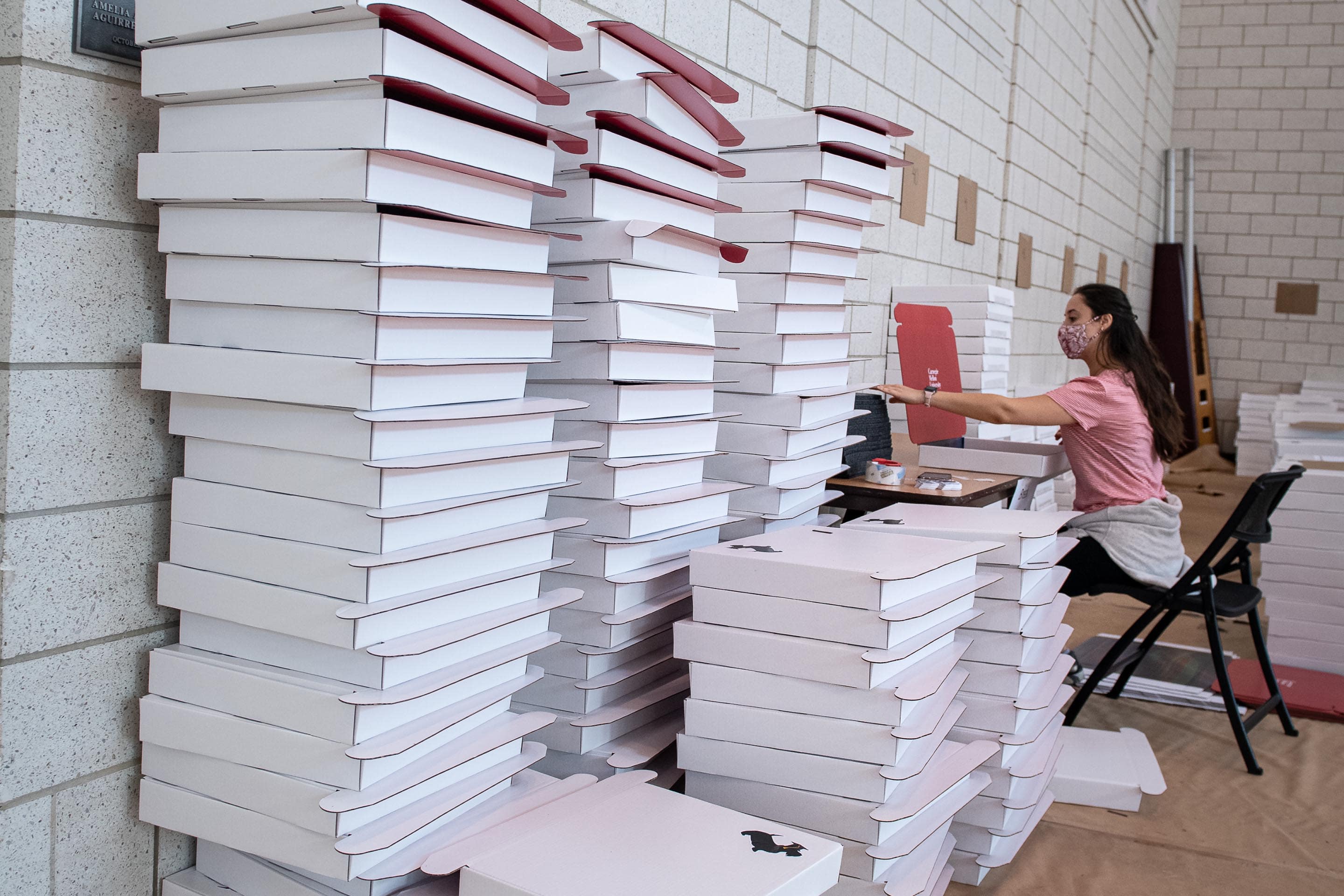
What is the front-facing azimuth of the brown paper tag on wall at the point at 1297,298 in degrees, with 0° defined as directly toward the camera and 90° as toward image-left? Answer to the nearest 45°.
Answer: approximately 0°

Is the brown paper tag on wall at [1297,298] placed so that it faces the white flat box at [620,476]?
yes

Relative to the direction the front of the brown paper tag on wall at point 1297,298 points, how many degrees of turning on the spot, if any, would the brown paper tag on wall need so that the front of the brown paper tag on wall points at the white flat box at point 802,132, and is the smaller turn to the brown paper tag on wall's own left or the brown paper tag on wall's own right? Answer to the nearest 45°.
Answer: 0° — it already faces it

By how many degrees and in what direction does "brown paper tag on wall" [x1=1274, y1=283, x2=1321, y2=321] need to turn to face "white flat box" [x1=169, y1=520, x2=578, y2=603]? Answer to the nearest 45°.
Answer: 0° — it already faces it

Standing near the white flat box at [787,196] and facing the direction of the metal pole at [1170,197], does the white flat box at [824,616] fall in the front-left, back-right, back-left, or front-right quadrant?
back-right

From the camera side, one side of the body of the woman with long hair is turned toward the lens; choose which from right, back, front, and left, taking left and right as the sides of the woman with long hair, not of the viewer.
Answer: left

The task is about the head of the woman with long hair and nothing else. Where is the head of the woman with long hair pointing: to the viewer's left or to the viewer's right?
to the viewer's left

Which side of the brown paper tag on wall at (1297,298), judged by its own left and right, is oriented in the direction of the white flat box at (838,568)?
front

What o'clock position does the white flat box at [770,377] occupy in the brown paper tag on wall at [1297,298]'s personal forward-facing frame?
The white flat box is roughly at 12 o'clock from the brown paper tag on wall.

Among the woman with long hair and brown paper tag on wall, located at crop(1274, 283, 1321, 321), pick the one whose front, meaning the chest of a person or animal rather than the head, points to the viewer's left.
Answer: the woman with long hair

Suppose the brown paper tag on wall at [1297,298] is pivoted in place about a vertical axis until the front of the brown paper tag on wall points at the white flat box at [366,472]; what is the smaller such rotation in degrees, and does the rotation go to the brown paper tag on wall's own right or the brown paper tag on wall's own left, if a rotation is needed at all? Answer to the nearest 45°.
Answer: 0° — it already faces it

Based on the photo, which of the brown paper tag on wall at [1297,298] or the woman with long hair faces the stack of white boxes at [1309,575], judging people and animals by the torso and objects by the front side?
the brown paper tag on wall

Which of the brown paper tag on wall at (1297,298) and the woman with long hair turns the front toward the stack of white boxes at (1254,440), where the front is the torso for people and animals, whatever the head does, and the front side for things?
the brown paper tag on wall

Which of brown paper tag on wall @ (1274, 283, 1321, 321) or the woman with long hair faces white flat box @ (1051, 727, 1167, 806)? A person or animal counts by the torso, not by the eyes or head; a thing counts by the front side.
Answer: the brown paper tag on wall

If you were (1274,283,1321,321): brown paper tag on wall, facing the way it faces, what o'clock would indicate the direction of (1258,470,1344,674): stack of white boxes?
The stack of white boxes is roughly at 12 o'clock from the brown paper tag on wall.
